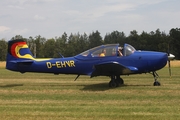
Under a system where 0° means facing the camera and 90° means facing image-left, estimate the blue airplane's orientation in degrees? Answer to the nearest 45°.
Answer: approximately 270°
